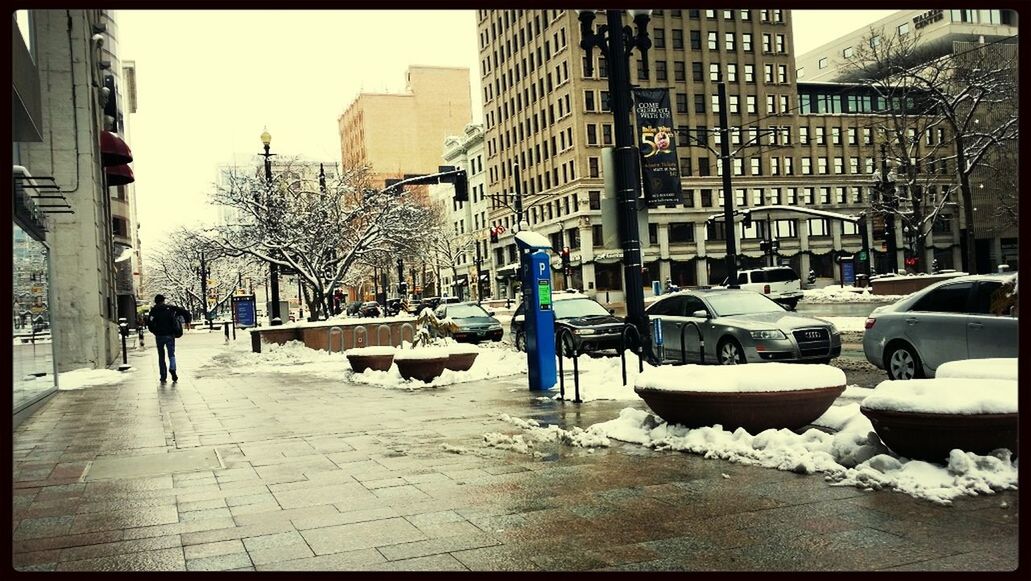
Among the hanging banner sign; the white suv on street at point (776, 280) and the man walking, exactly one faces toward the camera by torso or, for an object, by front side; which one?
the hanging banner sign

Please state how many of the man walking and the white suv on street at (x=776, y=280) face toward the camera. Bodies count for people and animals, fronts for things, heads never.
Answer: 0

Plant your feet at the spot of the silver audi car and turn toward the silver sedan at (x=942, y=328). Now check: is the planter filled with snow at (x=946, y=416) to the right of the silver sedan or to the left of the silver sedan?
right

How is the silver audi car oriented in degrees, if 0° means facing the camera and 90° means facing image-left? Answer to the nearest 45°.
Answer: approximately 315°

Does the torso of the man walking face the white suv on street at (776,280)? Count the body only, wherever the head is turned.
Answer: no

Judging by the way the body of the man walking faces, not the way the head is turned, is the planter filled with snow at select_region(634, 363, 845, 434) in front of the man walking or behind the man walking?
behind

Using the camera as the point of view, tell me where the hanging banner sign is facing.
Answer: facing the viewer

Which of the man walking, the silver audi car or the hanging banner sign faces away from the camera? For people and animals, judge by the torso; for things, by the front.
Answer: the man walking

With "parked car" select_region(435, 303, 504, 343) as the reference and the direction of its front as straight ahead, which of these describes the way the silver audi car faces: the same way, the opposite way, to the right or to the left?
the same way

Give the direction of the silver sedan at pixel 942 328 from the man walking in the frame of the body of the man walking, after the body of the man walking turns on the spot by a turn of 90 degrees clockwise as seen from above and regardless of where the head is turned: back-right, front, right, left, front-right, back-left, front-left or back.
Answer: front-right

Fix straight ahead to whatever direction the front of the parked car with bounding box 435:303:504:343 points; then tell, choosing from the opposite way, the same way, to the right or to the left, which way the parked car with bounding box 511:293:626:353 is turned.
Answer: the same way

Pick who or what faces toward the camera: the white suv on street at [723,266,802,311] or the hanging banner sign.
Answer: the hanging banner sign

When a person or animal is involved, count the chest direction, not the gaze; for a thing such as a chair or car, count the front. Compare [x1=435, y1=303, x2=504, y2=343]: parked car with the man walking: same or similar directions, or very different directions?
very different directions

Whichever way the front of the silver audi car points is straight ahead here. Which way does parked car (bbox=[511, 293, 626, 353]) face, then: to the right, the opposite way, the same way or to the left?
the same way

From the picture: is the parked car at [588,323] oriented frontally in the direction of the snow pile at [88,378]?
no

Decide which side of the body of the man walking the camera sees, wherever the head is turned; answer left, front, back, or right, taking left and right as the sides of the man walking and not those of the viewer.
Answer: back

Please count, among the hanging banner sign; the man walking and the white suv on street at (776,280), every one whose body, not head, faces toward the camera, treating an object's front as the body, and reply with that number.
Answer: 1

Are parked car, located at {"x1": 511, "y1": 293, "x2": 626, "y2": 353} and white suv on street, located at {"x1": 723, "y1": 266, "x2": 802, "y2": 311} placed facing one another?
no

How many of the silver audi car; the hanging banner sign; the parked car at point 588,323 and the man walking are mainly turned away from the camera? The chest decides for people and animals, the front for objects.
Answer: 1

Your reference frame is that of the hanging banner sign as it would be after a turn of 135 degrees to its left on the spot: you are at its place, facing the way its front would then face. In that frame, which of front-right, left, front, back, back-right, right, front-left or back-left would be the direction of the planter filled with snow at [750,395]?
back-right

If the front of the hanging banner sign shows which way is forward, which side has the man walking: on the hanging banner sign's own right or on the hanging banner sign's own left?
on the hanging banner sign's own right
